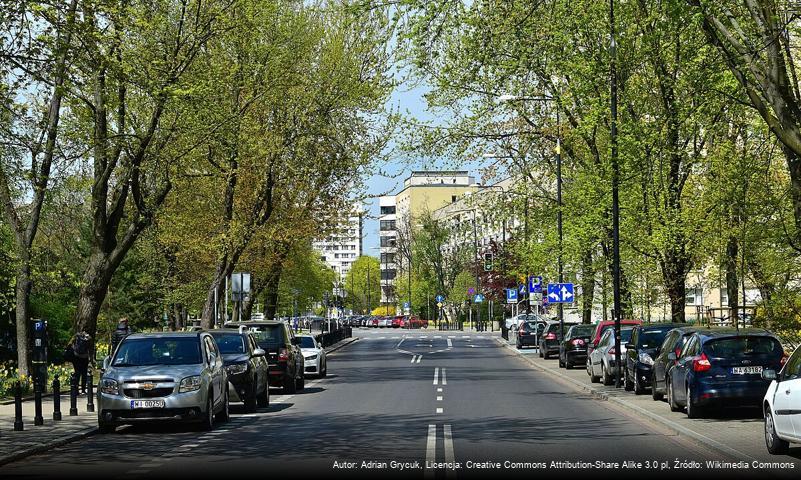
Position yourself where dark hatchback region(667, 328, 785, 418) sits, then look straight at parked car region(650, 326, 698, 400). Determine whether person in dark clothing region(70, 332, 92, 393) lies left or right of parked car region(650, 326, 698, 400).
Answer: left

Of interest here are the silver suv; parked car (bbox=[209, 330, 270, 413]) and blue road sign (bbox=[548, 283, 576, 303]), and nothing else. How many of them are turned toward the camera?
3

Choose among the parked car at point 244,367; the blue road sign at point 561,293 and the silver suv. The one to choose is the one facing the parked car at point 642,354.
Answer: the blue road sign

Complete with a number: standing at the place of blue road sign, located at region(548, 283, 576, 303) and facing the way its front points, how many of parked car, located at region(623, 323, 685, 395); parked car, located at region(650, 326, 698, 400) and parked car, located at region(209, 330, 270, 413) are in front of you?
3

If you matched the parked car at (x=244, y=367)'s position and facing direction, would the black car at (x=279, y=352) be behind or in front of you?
behind

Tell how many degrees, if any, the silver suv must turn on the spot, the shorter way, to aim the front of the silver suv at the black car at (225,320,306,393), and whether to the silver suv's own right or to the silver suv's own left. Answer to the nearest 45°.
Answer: approximately 180°

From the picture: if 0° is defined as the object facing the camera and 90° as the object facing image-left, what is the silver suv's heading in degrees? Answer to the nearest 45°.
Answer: approximately 0°

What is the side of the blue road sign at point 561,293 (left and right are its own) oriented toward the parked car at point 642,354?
front

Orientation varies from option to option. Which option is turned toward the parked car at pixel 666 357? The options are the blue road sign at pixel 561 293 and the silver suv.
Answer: the blue road sign

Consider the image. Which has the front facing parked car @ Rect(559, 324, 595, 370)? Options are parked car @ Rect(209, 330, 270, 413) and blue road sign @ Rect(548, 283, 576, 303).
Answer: the blue road sign

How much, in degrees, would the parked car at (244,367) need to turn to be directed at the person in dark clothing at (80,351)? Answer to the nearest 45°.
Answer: approximately 135° to its right

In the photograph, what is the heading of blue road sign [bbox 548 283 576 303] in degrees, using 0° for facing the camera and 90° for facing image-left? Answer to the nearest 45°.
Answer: approximately 0°

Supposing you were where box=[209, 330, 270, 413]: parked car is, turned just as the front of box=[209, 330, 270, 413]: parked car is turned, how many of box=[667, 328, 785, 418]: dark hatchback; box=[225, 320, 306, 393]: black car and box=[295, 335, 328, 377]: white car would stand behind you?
2

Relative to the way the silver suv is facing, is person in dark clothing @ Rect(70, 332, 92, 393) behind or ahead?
behind
